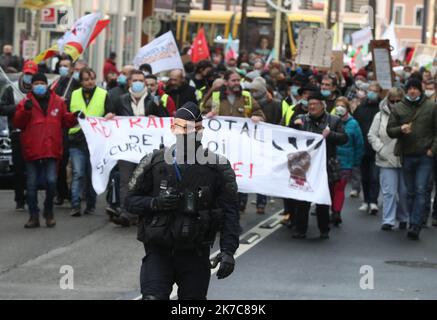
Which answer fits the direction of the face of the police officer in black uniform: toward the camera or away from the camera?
toward the camera

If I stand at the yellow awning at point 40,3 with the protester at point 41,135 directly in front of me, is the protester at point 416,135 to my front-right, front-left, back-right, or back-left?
front-left

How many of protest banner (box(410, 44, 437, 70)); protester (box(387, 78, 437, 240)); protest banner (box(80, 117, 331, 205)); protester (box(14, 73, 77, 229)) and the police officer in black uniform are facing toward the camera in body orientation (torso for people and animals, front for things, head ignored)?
5

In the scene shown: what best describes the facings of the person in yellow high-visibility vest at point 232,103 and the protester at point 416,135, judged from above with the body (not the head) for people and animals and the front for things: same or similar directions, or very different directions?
same or similar directions

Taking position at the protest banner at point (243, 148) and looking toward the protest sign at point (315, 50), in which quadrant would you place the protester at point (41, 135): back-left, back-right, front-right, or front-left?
back-left

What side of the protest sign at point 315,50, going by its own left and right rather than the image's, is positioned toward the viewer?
front

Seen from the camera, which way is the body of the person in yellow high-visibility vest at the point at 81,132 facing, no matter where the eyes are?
toward the camera

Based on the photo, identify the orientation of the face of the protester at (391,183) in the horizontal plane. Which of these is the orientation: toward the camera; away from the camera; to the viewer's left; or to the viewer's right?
toward the camera

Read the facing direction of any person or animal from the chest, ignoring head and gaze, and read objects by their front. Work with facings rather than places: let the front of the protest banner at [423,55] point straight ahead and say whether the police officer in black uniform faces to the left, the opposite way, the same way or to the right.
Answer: the same way

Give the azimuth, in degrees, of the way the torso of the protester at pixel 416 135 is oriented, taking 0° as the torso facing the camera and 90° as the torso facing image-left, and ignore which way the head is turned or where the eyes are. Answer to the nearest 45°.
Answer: approximately 0°

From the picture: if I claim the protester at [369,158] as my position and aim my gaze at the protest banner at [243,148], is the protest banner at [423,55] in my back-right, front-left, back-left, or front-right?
back-right

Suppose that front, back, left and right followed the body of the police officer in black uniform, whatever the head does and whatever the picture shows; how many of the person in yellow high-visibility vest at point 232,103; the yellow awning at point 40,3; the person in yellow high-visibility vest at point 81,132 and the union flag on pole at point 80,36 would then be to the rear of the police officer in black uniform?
4

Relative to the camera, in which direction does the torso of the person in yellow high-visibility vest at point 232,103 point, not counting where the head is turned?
toward the camera

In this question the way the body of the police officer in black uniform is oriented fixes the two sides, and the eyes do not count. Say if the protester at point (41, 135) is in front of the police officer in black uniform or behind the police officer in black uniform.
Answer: behind

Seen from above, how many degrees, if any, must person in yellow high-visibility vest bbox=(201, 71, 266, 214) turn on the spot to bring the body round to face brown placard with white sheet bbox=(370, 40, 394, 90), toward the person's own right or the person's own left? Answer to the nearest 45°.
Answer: approximately 135° to the person's own left

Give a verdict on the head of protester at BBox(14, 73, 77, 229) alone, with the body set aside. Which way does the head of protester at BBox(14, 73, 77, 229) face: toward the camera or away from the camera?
toward the camera

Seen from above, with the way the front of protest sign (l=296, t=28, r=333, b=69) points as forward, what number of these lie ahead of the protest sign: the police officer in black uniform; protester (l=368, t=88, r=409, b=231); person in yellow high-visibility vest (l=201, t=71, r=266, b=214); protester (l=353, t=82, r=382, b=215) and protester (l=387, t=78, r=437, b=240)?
5
